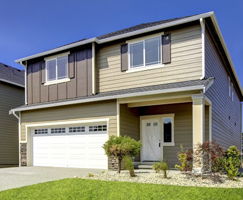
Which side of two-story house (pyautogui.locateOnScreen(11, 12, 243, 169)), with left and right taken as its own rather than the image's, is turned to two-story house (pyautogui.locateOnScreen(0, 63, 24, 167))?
right

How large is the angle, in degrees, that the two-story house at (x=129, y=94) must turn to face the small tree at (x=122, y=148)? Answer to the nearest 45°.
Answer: approximately 45° to its left

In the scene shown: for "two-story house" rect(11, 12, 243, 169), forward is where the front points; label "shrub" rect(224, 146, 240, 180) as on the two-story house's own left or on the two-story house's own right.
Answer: on the two-story house's own left

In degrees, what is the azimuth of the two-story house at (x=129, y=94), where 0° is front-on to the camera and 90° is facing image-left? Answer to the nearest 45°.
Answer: approximately 45°
